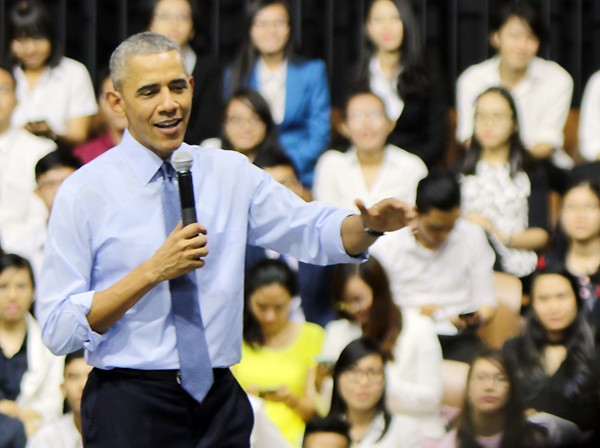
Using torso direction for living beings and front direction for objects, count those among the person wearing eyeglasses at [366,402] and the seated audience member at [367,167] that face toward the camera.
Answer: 2

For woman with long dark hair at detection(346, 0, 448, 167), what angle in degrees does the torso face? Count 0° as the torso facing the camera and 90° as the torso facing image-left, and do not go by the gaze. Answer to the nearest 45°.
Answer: approximately 45°

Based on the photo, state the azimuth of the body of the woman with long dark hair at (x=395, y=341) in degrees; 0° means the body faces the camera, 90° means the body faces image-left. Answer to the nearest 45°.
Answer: approximately 45°

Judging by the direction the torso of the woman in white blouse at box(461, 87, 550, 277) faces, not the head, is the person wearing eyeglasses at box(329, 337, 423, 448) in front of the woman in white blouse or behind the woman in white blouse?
in front

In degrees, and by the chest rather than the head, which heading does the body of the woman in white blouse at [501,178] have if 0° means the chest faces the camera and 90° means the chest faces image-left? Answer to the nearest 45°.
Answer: approximately 45°

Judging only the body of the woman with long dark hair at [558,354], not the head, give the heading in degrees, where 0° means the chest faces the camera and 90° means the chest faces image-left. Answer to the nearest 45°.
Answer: approximately 0°

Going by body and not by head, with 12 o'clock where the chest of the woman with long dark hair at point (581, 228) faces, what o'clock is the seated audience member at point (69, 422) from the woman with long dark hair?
The seated audience member is roughly at 2 o'clock from the woman with long dark hair.

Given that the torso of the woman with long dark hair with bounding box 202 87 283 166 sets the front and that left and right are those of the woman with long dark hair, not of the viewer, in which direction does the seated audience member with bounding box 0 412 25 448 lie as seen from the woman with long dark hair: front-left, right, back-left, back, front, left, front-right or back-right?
front-right

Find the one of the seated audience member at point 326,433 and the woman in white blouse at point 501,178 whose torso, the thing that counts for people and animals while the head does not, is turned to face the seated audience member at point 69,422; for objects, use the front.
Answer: the woman in white blouse
